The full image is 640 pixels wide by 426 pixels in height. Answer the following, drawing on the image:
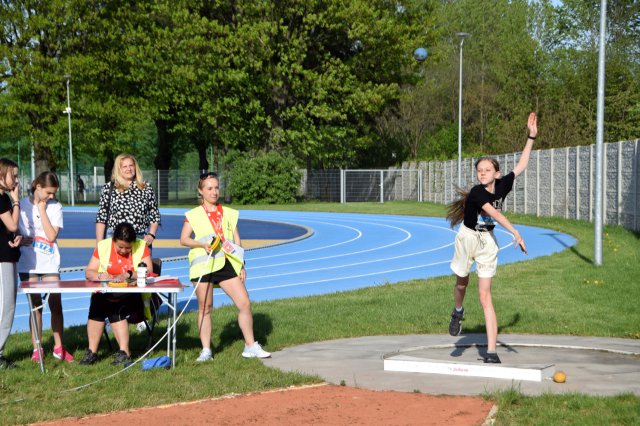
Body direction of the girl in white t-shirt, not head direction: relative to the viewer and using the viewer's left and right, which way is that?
facing the viewer and to the right of the viewer

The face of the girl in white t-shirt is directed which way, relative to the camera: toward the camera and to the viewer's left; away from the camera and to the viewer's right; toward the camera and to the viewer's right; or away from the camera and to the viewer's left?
toward the camera and to the viewer's right

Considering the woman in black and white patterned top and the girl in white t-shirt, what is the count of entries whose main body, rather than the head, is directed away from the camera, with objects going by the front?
0

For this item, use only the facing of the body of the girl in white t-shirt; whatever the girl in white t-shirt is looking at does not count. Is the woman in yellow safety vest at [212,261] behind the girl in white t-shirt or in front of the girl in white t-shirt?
in front

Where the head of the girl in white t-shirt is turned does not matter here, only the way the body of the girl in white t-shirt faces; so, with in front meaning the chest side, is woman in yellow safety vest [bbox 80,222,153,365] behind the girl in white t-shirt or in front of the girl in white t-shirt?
in front
